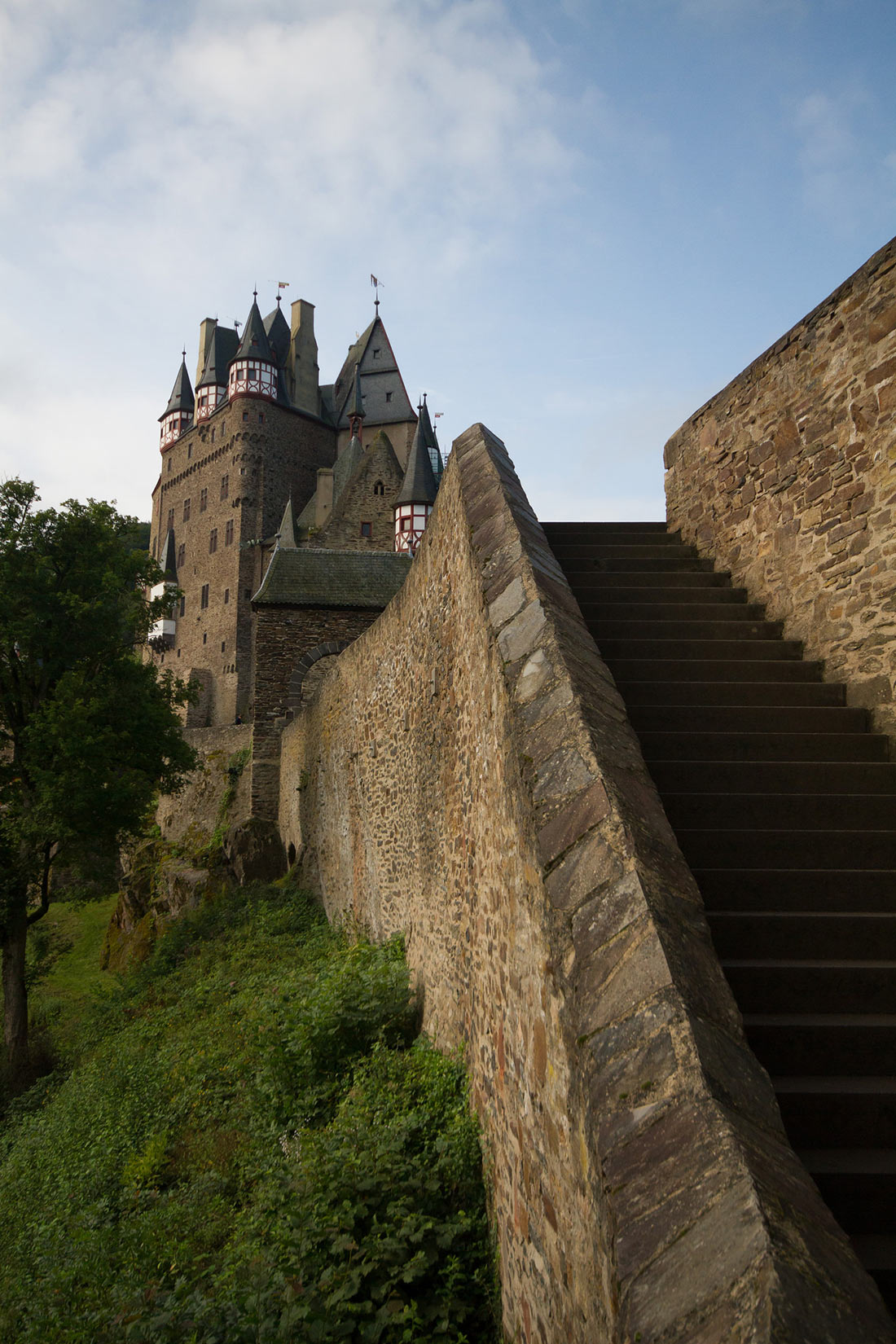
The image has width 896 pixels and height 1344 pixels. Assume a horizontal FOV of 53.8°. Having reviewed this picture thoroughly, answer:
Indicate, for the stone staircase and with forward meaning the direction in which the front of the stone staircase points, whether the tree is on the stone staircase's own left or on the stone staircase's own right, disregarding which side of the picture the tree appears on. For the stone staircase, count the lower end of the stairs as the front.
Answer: on the stone staircase's own right

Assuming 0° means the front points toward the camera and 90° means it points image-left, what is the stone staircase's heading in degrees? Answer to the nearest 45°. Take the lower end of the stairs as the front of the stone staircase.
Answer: approximately 0°
